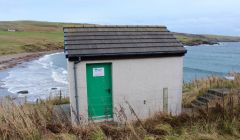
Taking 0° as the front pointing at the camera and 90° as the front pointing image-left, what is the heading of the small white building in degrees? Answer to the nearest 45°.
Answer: approximately 0°
